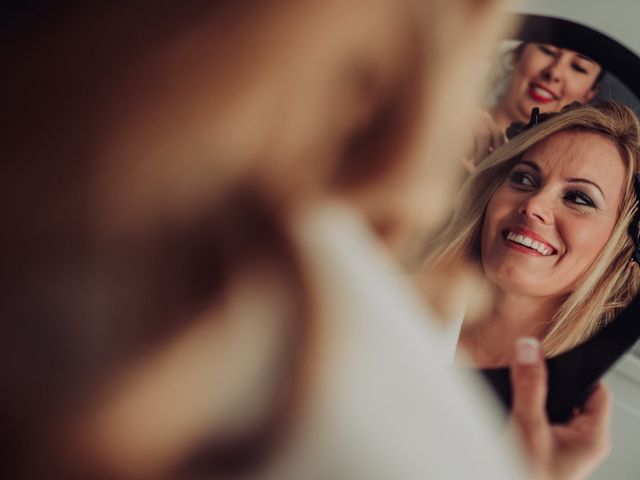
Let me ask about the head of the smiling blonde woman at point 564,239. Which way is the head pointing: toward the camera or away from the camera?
toward the camera

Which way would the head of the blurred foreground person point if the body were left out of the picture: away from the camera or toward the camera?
away from the camera

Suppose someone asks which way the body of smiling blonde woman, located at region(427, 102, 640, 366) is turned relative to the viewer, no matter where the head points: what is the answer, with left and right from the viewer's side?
facing the viewer and to the left of the viewer
